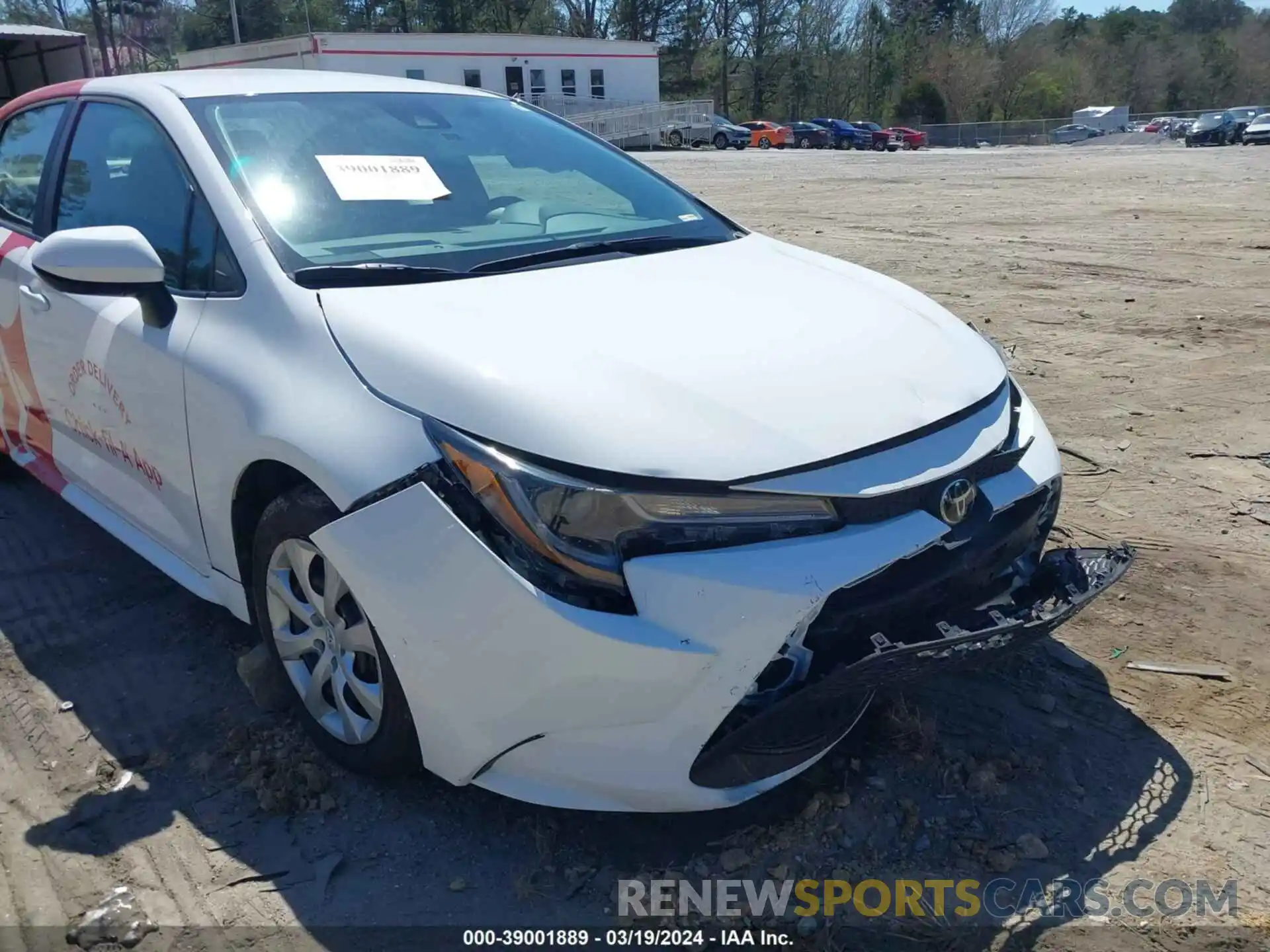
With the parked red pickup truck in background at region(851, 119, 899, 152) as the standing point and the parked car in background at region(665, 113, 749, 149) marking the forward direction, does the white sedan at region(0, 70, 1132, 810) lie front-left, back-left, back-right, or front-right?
front-left

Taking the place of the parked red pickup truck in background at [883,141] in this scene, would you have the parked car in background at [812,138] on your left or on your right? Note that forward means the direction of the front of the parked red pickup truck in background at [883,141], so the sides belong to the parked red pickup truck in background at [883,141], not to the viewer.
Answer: on your right

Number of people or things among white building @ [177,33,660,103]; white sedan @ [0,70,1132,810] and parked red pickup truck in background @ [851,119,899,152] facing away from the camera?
0

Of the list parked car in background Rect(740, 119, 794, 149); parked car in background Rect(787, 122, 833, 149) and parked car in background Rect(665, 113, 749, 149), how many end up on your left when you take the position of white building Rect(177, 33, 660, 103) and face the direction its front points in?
3

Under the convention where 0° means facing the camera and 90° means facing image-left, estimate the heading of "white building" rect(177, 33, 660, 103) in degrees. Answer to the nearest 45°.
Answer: approximately 0°

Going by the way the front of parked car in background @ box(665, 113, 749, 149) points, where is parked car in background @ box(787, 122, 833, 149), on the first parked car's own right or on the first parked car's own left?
on the first parked car's own left

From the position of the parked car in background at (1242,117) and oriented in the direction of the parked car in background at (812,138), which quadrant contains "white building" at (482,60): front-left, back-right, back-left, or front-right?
front-left

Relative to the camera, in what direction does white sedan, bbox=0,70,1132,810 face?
facing the viewer and to the right of the viewer

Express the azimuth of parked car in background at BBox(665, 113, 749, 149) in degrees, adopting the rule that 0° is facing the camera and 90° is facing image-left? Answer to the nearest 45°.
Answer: approximately 315°

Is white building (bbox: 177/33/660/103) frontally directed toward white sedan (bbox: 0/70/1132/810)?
yes

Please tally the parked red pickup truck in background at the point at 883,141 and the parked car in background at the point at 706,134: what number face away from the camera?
0

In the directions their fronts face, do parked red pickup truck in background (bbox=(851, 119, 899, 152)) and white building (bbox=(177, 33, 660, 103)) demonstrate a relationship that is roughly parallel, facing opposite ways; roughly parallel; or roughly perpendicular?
roughly parallel

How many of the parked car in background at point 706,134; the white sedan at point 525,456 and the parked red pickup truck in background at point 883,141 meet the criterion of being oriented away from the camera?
0

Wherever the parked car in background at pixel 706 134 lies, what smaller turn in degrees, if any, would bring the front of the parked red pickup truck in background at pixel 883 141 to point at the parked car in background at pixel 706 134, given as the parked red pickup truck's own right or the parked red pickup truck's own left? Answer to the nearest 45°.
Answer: approximately 90° to the parked red pickup truck's own right
